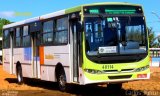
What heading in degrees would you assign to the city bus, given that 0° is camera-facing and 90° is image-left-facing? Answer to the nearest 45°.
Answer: approximately 315°
